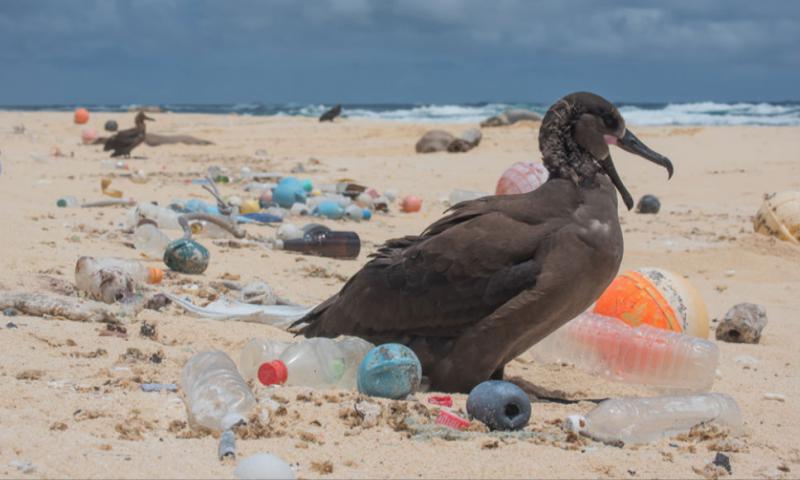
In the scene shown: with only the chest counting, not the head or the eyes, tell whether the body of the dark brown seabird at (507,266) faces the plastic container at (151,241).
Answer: no

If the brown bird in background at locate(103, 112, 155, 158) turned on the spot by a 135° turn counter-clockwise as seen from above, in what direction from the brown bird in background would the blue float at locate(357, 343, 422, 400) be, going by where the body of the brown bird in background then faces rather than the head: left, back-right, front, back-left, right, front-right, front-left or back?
back-left

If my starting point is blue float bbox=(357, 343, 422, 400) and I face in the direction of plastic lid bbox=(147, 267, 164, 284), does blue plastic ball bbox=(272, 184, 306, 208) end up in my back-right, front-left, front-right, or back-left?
front-right

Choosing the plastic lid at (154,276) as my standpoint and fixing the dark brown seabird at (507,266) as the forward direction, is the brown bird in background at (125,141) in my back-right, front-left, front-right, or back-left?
back-left

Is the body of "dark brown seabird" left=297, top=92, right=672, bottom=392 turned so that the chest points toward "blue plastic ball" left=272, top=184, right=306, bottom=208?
no

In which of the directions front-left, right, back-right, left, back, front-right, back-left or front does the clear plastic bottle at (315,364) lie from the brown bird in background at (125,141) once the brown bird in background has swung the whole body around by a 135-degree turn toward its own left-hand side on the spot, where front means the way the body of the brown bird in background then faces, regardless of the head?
back-left

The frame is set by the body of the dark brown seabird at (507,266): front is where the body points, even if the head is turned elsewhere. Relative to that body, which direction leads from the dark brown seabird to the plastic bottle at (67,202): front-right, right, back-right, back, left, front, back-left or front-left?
back-left

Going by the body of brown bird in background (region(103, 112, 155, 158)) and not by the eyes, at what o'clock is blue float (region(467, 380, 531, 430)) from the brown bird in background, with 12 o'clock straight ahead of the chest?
The blue float is roughly at 3 o'clock from the brown bird in background.

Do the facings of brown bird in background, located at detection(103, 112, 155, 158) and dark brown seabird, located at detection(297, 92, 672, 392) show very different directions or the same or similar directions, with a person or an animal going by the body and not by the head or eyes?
same or similar directions

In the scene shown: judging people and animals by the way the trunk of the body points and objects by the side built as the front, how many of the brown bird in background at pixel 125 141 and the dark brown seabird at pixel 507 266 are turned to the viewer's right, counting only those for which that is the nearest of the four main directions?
2

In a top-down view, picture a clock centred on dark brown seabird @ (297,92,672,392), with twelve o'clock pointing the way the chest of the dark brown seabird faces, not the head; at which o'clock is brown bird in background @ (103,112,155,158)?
The brown bird in background is roughly at 8 o'clock from the dark brown seabird.

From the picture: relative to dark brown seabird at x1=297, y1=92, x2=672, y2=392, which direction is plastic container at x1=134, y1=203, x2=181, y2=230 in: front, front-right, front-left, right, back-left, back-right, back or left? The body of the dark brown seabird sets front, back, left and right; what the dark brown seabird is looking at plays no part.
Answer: back-left

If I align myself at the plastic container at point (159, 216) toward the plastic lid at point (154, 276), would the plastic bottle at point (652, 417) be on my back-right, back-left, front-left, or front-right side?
front-left

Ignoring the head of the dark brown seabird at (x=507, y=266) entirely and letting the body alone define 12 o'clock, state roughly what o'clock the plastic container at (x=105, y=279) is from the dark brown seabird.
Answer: The plastic container is roughly at 7 o'clock from the dark brown seabird.

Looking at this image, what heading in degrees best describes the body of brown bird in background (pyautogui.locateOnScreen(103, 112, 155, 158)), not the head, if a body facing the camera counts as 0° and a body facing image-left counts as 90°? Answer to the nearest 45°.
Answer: approximately 270°

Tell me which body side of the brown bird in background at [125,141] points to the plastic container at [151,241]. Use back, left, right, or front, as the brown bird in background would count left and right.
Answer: right

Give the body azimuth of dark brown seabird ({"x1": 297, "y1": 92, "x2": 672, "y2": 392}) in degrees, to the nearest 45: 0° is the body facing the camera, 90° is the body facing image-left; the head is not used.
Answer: approximately 270°
